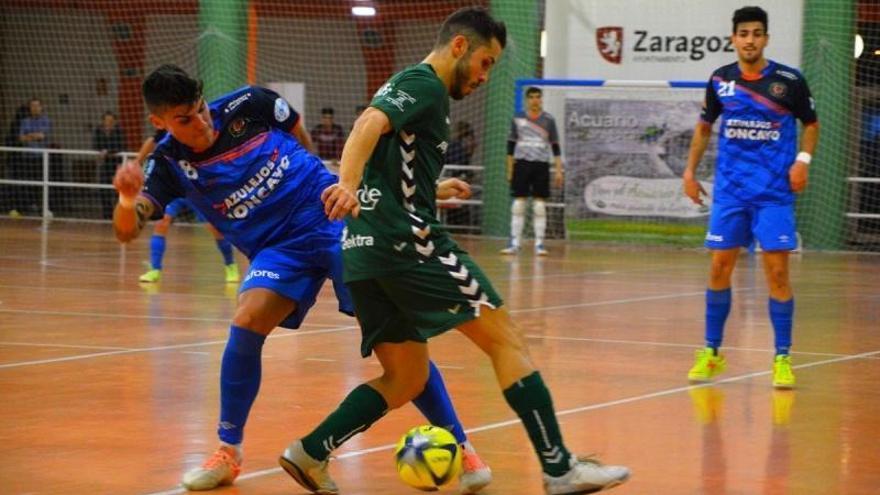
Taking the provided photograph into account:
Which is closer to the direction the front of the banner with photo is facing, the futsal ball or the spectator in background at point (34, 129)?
the futsal ball

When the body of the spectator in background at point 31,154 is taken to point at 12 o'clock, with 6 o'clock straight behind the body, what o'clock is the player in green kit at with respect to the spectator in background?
The player in green kit is roughly at 12 o'clock from the spectator in background.

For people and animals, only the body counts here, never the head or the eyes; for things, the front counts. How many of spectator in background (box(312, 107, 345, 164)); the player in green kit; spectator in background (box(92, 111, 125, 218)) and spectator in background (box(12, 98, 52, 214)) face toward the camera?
3

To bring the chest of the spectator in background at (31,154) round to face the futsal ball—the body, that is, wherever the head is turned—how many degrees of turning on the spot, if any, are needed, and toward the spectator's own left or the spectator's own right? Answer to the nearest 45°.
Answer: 0° — they already face it

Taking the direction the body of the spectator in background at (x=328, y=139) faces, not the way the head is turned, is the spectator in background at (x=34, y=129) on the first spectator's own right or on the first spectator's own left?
on the first spectator's own right

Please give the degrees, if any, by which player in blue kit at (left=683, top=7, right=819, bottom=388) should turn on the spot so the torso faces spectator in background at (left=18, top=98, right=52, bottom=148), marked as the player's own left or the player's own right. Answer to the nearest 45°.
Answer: approximately 135° to the player's own right

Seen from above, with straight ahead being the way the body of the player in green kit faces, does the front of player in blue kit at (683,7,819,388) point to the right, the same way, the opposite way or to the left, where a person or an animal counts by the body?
to the right

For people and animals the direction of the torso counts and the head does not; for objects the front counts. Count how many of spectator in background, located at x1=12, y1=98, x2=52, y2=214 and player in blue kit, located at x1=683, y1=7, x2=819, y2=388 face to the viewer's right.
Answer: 0
